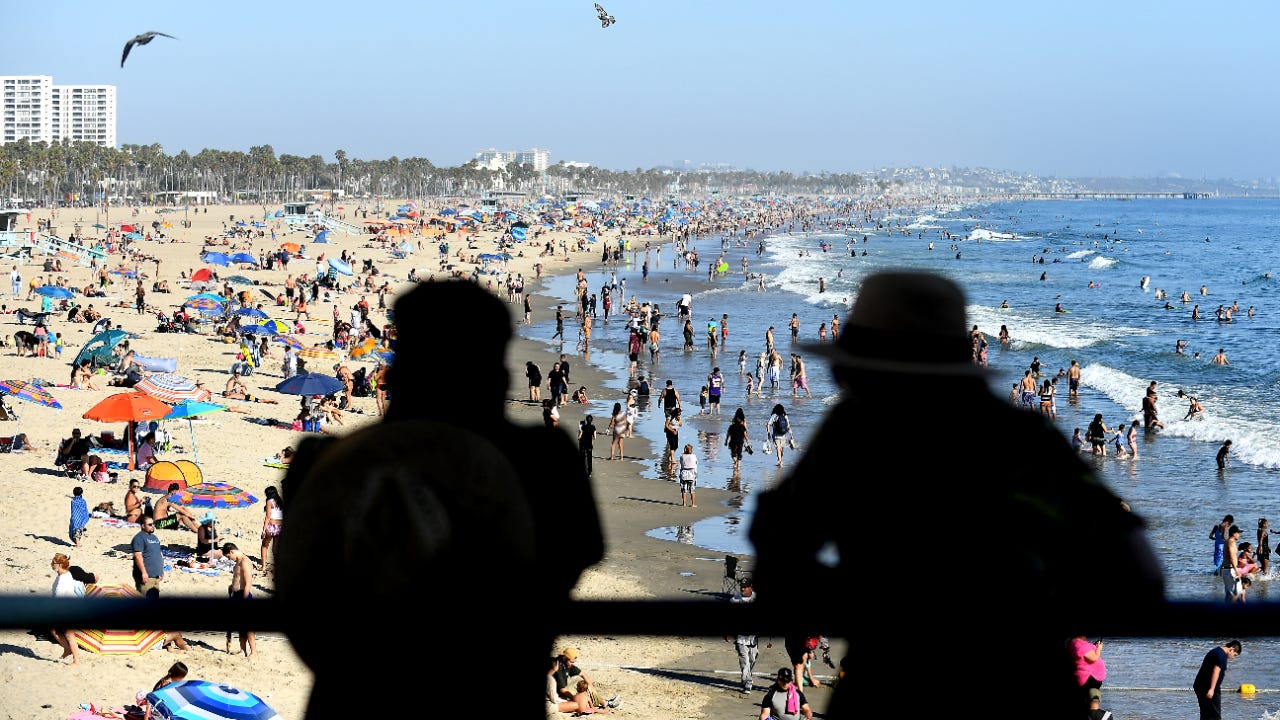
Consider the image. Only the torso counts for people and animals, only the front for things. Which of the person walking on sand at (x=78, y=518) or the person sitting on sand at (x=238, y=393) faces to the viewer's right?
the person sitting on sand

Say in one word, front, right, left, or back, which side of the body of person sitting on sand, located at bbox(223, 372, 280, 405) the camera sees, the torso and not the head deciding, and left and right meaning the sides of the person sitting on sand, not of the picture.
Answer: right

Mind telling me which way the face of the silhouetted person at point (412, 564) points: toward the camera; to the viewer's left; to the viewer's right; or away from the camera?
away from the camera
